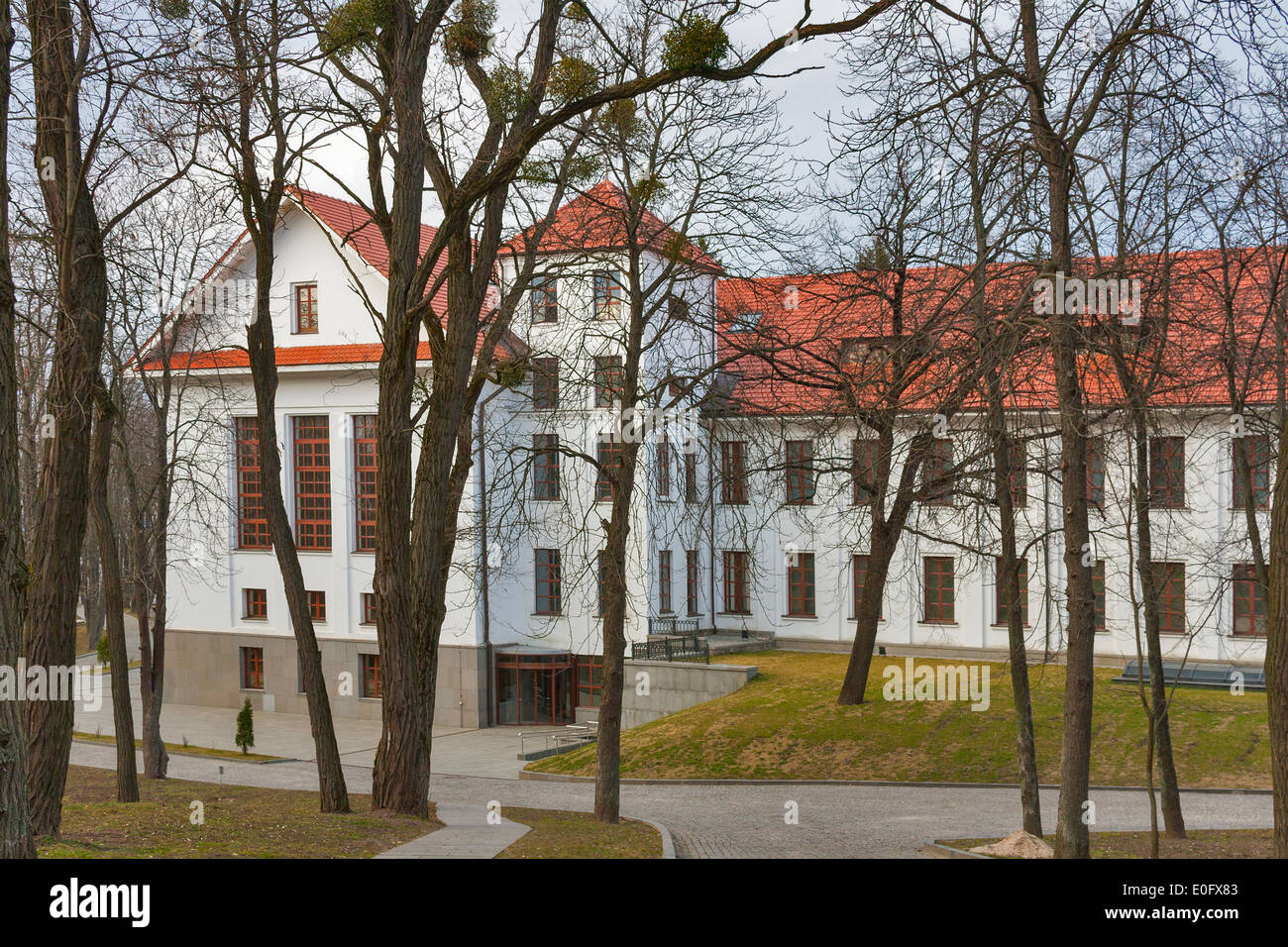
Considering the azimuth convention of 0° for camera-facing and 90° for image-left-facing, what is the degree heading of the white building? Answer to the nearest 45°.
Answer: approximately 0°
